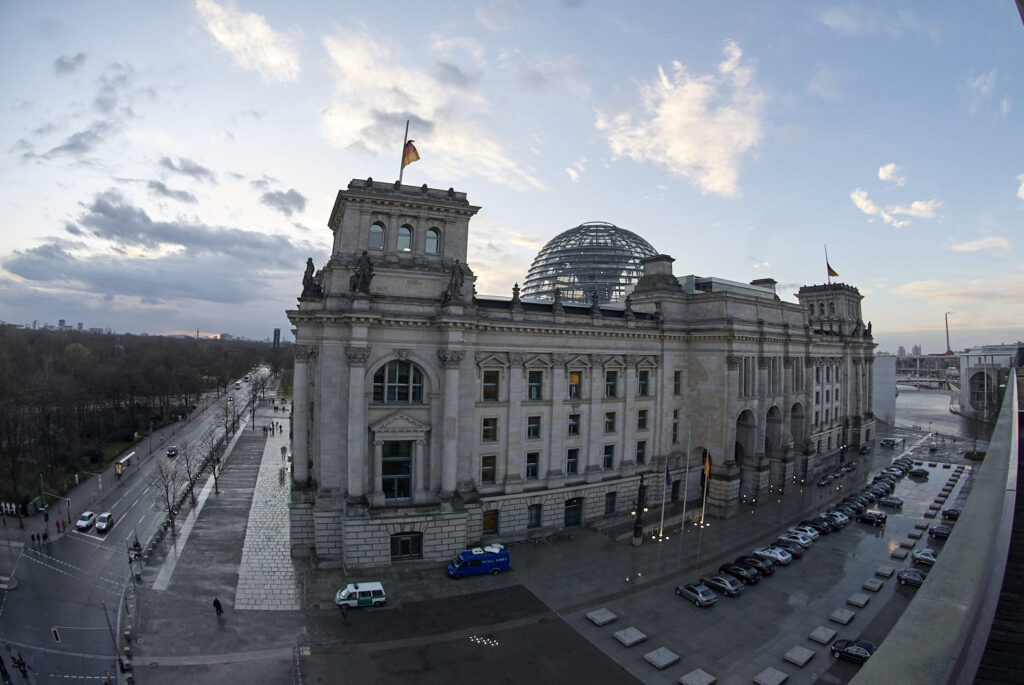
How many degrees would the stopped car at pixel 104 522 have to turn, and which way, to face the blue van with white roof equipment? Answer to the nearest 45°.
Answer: approximately 90° to its left

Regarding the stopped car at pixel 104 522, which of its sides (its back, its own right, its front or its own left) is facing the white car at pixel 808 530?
left

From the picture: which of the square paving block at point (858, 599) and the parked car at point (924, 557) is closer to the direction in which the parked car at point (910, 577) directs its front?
the square paving block
